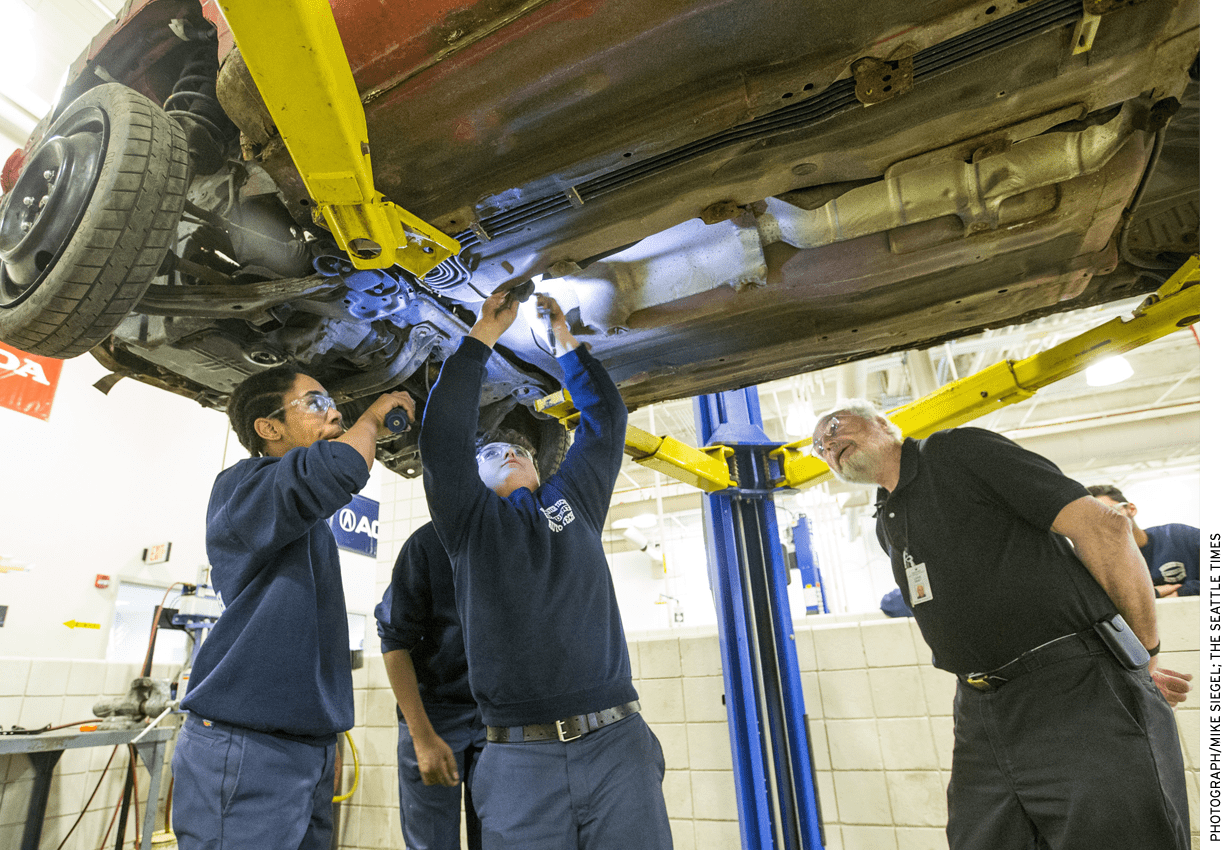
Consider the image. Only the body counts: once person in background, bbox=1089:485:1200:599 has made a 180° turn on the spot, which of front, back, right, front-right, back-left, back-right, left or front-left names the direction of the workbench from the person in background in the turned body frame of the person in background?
back

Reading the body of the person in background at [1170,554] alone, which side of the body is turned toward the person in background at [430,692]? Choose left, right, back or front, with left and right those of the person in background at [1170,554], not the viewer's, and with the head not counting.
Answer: front

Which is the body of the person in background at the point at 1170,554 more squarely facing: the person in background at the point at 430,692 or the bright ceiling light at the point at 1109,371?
the person in background

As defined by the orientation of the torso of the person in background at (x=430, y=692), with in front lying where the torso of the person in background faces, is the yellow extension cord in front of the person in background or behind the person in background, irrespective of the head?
behind

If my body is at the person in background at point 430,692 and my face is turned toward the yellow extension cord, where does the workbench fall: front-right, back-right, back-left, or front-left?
front-left

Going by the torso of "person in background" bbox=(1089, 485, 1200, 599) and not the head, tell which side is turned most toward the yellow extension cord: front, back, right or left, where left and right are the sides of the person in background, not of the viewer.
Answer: front

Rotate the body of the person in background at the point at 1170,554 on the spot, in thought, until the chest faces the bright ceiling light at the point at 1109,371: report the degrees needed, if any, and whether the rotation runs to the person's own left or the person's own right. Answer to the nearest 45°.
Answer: approximately 135° to the person's own right

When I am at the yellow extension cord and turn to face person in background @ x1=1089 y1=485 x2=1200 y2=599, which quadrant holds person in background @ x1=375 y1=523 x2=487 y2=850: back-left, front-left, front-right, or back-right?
front-right

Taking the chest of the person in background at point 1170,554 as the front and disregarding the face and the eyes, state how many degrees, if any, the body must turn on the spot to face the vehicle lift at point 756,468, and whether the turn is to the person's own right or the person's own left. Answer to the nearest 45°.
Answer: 0° — they already face it

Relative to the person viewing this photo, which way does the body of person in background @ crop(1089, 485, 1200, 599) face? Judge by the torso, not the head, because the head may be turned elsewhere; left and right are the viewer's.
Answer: facing the viewer and to the left of the viewer
